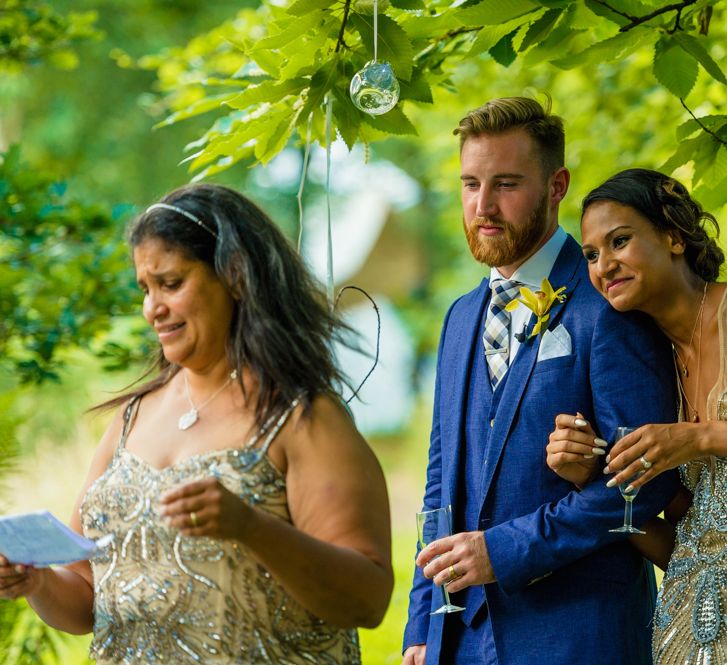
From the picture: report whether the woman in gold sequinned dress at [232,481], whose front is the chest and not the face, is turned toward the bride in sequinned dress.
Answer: no

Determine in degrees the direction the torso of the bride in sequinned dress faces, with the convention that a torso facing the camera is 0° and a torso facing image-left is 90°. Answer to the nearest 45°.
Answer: approximately 45°

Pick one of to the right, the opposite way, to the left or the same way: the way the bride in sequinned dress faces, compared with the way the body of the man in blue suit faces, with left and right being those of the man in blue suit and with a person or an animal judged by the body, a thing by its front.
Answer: the same way

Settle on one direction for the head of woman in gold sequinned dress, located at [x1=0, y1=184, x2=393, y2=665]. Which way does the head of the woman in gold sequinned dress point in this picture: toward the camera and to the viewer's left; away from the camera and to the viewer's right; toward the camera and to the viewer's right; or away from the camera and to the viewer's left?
toward the camera and to the viewer's left

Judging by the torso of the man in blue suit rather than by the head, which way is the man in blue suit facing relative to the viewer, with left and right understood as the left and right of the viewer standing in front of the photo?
facing the viewer and to the left of the viewer

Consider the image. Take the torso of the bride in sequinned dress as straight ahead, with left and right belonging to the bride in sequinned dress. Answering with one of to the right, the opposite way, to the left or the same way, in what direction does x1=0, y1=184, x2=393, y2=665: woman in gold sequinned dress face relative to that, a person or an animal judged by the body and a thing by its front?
the same way

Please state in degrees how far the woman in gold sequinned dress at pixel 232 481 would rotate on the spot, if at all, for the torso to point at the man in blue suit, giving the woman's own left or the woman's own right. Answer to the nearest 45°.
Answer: approximately 180°

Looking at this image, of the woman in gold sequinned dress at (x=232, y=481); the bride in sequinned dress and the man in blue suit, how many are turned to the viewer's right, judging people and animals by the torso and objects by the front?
0

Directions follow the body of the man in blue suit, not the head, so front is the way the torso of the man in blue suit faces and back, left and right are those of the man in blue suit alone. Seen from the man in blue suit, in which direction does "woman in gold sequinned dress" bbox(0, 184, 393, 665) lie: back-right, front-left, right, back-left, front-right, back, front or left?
front

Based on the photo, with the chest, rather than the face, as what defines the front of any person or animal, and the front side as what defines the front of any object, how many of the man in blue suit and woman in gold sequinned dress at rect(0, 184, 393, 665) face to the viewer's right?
0

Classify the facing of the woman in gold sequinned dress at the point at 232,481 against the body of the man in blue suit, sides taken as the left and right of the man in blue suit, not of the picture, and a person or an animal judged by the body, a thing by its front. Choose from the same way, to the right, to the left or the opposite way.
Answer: the same way

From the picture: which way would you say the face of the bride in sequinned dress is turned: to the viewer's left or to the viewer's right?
to the viewer's left

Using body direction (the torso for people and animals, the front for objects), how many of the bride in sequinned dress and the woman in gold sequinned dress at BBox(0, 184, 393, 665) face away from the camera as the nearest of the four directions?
0
